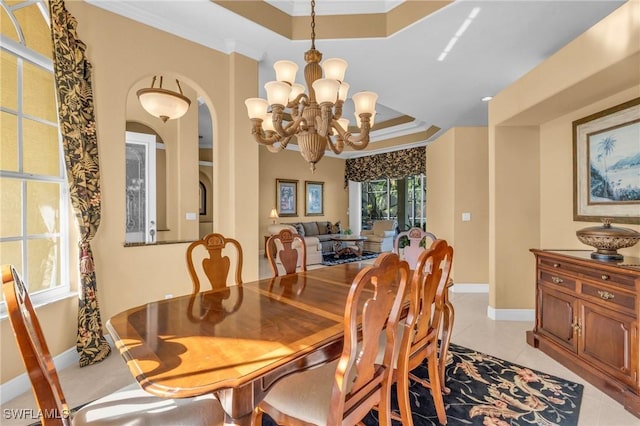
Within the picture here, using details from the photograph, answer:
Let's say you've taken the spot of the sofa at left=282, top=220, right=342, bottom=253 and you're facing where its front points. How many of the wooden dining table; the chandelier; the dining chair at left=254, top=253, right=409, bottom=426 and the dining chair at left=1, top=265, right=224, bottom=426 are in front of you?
4

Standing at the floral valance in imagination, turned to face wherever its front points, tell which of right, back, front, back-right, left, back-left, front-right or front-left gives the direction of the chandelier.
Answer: front-left

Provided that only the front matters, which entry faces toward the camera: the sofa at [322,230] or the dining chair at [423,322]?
the sofa

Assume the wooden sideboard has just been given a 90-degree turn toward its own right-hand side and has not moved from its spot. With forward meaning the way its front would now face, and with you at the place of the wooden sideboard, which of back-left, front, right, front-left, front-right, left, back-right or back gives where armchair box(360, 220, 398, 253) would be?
front

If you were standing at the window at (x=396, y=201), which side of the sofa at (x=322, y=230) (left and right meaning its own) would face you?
left

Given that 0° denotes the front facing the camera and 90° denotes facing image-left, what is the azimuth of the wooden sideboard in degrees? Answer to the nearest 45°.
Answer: approximately 45°

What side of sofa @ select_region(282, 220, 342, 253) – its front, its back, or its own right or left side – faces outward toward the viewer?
front

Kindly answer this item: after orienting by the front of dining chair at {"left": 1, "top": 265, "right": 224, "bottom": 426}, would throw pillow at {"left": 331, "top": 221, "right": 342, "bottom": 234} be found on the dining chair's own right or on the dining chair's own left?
on the dining chair's own left

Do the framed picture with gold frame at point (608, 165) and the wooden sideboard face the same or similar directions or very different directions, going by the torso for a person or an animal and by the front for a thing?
same or similar directions

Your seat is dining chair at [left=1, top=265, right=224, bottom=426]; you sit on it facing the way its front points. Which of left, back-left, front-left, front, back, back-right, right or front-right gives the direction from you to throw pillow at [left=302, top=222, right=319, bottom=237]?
front-left

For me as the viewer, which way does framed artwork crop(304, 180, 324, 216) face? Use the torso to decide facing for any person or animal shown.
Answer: facing the viewer and to the right of the viewer

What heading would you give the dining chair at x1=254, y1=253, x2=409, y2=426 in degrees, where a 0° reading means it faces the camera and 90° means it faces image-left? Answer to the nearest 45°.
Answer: approximately 135°

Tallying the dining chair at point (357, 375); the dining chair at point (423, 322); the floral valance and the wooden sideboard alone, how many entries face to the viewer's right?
0

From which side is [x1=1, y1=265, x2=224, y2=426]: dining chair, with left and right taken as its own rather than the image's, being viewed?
right

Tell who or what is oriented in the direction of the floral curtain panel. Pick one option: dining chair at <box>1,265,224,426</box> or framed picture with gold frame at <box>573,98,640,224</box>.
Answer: the framed picture with gold frame

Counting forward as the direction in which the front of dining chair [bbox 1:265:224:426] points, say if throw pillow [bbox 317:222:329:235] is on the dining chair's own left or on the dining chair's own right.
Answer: on the dining chair's own left

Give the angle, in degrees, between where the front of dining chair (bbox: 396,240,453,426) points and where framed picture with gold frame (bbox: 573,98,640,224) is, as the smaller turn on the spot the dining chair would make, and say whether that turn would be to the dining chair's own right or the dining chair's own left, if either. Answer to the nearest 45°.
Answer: approximately 90° to the dining chair's own right

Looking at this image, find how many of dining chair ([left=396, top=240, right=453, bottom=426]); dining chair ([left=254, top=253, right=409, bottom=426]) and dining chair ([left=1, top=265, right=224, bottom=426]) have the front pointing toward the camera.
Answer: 0

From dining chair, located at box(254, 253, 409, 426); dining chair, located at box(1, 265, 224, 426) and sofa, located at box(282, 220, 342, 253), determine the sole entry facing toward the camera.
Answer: the sofa

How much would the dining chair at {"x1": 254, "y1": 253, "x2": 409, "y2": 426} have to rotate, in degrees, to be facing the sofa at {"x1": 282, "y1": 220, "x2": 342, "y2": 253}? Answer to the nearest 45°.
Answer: approximately 45° to its right

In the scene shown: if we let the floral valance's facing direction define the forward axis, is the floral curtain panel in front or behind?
in front
